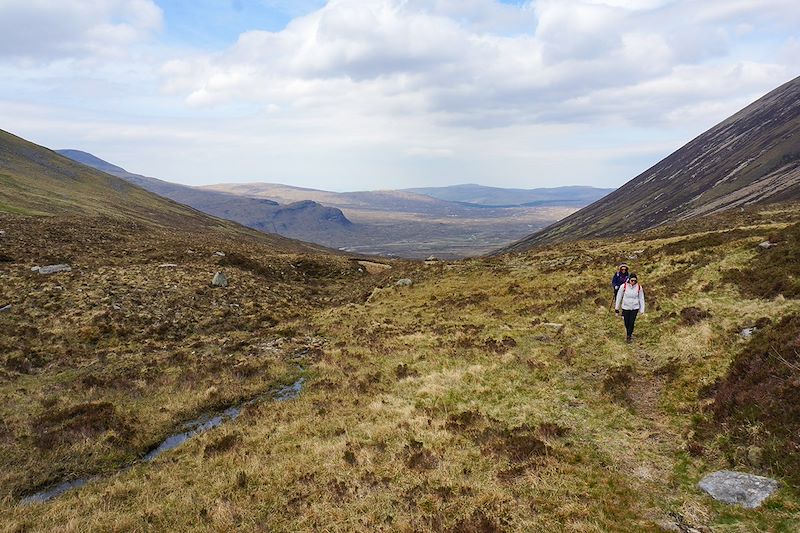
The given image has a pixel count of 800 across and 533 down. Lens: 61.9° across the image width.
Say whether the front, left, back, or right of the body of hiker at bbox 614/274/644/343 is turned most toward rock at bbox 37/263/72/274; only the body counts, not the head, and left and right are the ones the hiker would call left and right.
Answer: right

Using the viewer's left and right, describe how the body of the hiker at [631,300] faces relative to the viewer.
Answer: facing the viewer

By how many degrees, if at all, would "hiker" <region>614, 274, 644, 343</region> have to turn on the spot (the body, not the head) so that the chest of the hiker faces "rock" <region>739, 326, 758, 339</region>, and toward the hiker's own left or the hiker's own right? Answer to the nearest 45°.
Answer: approximately 45° to the hiker's own left

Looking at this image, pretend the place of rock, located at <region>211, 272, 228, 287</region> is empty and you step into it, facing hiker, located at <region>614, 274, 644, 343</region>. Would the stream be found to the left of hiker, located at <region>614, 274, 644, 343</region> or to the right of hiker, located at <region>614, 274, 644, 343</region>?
right

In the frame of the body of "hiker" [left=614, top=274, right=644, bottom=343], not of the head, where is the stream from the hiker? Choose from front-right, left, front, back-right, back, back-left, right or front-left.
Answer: front-right

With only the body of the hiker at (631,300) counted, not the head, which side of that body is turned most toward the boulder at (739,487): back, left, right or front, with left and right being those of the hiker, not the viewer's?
front
